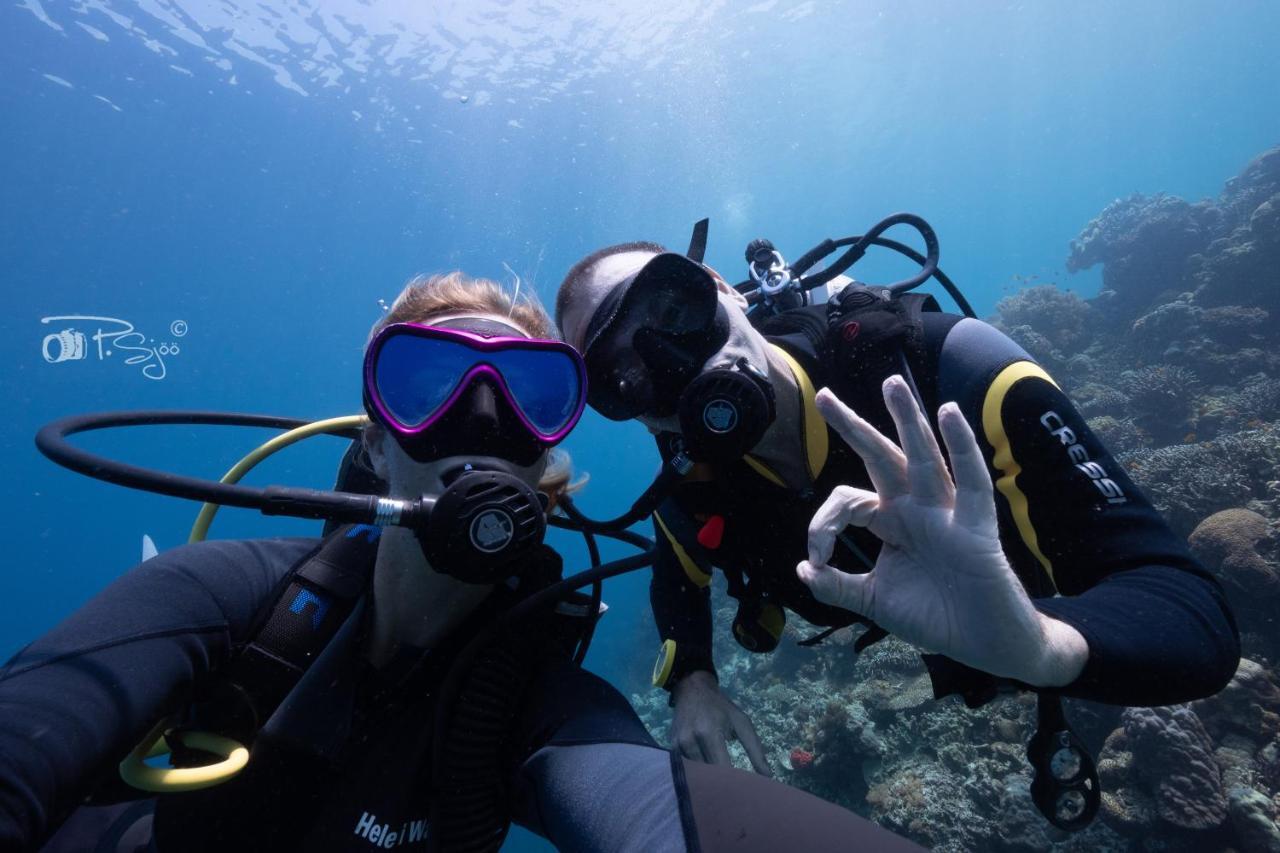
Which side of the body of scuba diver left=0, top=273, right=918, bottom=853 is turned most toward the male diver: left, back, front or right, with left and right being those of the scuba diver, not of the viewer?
left

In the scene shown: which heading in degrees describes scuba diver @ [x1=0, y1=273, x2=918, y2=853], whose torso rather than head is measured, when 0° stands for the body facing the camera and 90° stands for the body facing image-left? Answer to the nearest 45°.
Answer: approximately 0°
